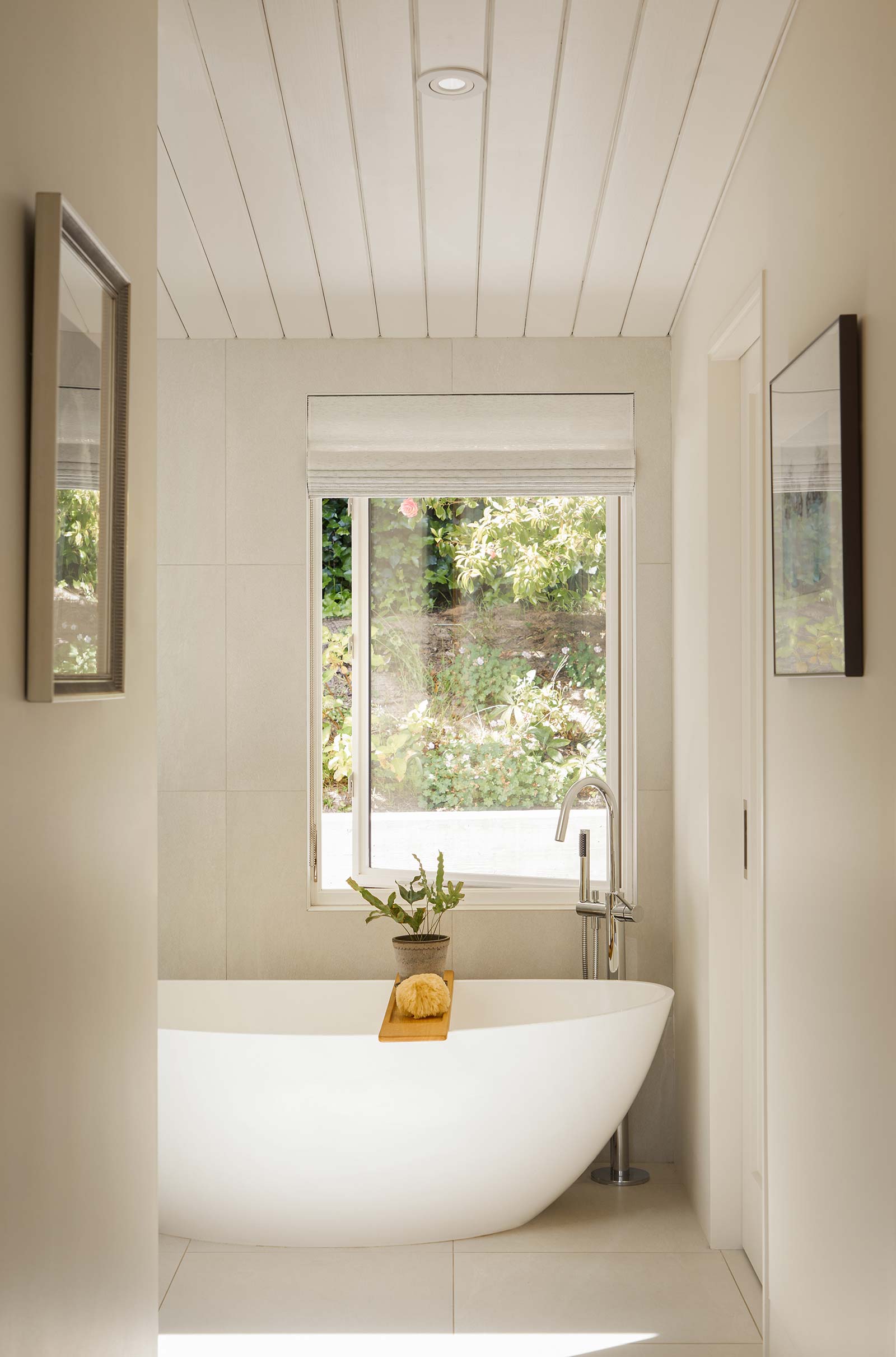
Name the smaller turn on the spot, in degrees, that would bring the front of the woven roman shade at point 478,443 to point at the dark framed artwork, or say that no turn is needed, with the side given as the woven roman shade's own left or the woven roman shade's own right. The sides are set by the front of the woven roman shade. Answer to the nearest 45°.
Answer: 0° — it already faces it

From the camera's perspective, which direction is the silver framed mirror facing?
to the viewer's right

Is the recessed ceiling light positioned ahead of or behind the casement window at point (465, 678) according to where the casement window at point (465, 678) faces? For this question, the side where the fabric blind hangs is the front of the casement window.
ahead

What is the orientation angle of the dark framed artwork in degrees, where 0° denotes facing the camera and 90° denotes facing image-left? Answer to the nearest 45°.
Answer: approximately 90°

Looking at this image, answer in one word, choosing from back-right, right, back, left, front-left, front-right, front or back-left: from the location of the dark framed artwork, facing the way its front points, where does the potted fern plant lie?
front-right

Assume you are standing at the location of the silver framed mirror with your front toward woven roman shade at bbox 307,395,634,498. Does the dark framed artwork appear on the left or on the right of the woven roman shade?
right

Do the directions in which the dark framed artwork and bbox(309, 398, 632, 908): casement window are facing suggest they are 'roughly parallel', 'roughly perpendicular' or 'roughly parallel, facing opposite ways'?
roughly perpendicular

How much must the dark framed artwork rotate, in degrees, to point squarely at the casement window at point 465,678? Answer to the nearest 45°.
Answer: approximately 45° to its right

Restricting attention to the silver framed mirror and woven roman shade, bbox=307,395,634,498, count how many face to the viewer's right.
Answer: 1

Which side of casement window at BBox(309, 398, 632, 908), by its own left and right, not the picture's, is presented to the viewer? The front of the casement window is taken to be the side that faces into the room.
front

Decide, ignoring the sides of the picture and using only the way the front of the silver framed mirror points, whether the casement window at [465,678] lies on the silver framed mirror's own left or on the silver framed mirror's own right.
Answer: on the silver framed mirror's own left

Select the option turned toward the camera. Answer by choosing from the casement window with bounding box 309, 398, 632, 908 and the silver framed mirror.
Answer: the casement window

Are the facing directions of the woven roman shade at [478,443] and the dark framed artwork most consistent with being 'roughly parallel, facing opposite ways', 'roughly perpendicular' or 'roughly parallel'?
roughly perpendicular

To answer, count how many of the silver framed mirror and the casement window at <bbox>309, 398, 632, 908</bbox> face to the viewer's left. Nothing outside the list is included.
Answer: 0
